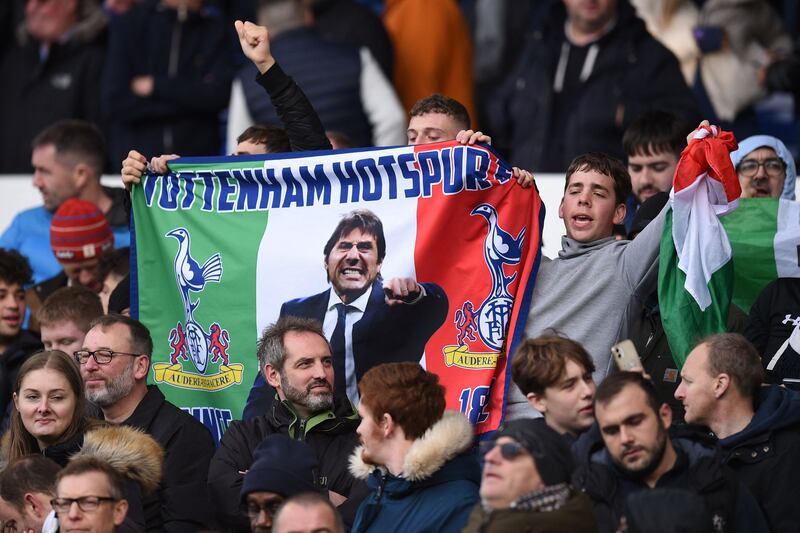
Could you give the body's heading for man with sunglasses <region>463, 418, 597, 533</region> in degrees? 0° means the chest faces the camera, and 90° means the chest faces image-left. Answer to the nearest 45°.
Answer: approximately 45°

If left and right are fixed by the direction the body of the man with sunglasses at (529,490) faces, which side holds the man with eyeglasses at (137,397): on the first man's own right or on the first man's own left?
on the first man's own right

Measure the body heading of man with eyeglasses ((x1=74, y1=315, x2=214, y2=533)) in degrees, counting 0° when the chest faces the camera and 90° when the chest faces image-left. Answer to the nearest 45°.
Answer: approximately 45°

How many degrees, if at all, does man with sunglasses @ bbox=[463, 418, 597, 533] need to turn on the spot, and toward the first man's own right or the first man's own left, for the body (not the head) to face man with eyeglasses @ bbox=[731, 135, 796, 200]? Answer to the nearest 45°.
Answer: approximately 180°

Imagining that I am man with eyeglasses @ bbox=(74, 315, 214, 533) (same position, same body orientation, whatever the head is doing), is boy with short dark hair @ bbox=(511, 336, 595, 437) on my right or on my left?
on my left

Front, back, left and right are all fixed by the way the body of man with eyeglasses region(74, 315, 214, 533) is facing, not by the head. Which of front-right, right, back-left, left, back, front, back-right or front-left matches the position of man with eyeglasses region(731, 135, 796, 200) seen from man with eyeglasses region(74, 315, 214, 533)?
back-left
